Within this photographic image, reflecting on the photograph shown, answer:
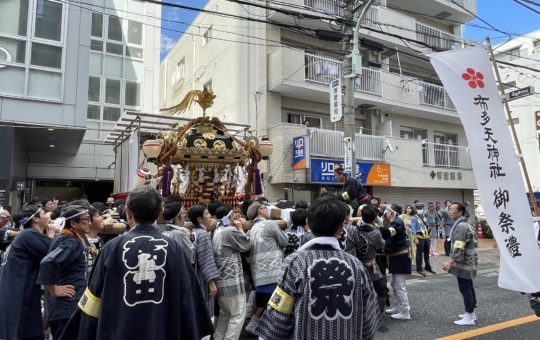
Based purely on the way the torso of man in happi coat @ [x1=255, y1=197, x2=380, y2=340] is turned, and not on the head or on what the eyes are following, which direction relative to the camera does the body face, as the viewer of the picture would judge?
away from the camera

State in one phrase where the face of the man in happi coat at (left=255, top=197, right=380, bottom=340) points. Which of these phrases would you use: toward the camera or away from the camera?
away from the camera

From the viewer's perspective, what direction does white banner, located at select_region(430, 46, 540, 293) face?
toward the camera

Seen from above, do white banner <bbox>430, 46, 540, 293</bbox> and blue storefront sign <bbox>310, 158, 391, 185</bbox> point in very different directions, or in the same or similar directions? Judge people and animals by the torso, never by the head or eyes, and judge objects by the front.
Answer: same or similar directions

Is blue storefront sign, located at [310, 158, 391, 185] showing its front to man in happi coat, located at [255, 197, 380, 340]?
yes

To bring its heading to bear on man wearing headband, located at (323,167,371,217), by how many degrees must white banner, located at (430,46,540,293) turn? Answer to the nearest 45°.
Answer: approximately 135° to its right

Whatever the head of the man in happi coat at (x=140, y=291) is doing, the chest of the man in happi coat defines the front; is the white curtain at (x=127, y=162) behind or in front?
in front

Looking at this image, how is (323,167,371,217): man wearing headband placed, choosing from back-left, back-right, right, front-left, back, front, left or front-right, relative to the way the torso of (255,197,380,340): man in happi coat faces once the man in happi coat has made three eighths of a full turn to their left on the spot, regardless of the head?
back-right

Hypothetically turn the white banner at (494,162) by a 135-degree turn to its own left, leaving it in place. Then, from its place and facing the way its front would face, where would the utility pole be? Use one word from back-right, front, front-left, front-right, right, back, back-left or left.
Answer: left

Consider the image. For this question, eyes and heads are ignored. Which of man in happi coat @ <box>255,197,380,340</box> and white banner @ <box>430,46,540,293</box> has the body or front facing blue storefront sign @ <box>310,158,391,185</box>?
the man in happi coat

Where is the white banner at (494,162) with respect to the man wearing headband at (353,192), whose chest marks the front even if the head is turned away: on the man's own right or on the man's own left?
on the man's own left

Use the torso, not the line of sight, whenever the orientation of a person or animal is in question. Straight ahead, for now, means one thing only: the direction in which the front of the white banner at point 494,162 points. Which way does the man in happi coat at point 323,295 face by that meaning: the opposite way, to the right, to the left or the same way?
the opposite way

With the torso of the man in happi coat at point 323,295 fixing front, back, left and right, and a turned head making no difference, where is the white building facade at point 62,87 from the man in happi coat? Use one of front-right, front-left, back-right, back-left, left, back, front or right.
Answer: front-left

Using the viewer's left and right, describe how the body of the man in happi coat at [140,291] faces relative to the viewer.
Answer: facing away from the viewer

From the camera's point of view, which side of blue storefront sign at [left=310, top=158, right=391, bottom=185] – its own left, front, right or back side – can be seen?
front
